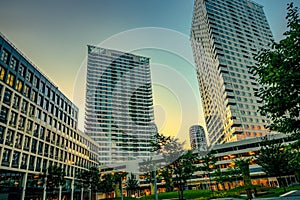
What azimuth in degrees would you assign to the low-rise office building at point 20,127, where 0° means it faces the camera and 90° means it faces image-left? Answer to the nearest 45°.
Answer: approximately 315°

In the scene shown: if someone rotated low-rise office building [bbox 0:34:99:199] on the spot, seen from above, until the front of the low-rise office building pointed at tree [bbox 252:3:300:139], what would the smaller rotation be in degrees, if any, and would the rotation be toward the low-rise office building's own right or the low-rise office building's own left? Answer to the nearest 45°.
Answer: approximately 45° to the low-rise office building's own right
